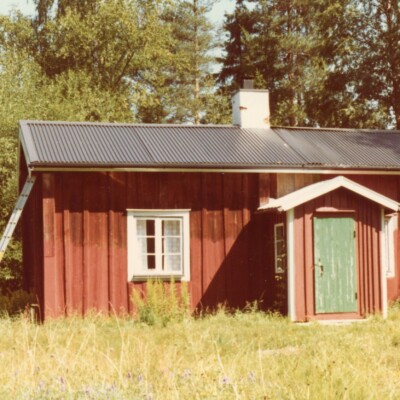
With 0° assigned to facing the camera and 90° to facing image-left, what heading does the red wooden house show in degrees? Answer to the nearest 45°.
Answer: approximately 0°

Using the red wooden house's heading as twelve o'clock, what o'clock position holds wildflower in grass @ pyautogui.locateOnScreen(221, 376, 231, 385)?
The wildflower in grass is roughly at 12 o'clock from the red wooden house.

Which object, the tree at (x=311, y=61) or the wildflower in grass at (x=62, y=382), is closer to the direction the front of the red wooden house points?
the wildflower in grass

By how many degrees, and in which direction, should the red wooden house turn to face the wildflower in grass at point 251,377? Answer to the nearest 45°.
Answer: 0° — it already faces it

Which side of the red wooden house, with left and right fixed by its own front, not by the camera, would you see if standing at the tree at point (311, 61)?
back

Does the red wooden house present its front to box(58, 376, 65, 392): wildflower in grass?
yes

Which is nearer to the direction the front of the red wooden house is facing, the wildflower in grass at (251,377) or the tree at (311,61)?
the wildflower in grass

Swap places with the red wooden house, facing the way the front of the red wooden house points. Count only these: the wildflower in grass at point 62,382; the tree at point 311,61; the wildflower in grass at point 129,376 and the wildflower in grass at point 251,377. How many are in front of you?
3

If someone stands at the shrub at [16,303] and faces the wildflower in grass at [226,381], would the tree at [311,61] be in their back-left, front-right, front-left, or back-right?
back-left

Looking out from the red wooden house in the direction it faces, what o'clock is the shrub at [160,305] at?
The shrub is roughly at 1 o'clock from the red wooden house.

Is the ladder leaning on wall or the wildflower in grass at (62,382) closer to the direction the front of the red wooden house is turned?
the wildflower in grass

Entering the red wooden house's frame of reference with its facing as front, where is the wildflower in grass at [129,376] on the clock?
The wildflower in grass is roughly at 12 o'clock from the red wooden house.

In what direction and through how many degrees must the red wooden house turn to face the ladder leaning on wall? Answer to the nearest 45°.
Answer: approximately 90° to its right
